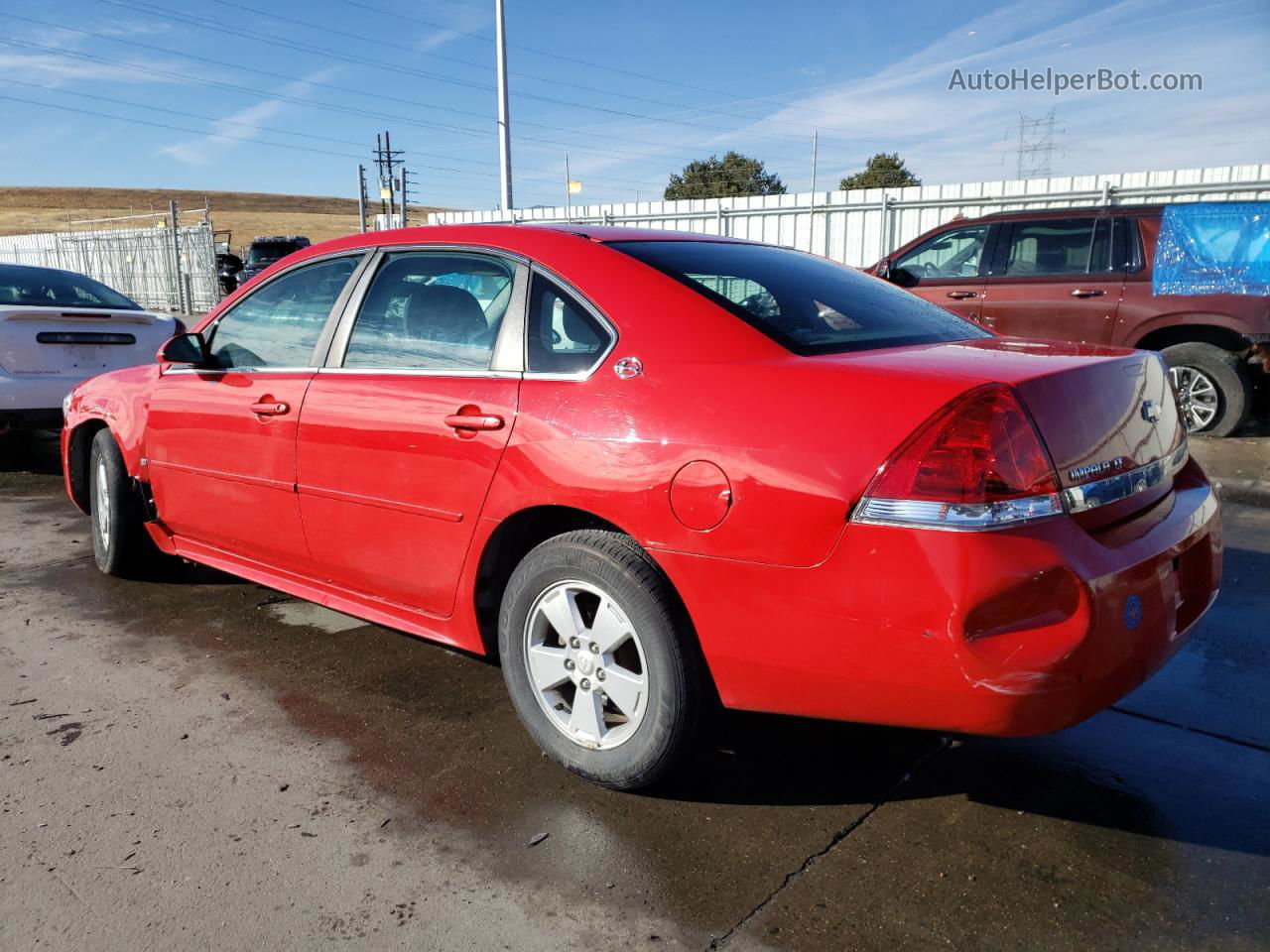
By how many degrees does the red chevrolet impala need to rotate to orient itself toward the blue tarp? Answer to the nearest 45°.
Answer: approximately 90° to its right

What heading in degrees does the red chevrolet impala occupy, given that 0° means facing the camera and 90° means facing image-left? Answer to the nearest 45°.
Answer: approximately 135°

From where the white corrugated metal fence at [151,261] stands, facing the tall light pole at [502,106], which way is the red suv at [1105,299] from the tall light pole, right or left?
right

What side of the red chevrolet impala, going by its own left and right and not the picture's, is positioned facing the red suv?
right

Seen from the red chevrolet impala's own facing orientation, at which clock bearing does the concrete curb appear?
The concrete curb is roughly at 3 o'clock from the red chevrolet impala.

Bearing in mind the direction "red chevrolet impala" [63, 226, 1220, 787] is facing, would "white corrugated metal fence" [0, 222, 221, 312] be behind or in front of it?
in front

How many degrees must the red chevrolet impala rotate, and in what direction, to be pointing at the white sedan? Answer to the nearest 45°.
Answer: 0° — it already faces it
